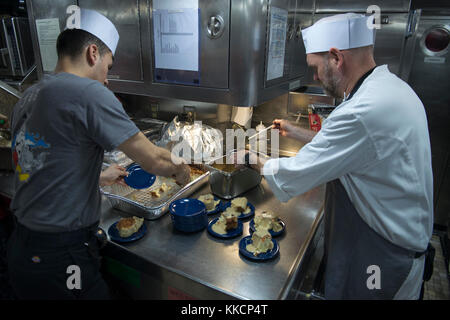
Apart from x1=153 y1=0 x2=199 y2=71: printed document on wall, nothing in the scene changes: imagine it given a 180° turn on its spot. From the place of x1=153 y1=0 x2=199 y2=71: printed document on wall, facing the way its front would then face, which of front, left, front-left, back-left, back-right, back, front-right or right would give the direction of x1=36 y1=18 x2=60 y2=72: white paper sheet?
front-left

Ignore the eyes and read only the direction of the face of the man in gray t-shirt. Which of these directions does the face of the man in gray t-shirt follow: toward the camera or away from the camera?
away from the camera

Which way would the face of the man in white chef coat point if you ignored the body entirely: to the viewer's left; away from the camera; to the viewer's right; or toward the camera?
to the viewer's left

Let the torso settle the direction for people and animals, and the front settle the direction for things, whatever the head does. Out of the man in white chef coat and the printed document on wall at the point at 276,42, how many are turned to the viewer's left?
1

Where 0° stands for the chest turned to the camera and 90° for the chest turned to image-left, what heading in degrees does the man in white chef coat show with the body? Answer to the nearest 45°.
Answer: approximately 90°

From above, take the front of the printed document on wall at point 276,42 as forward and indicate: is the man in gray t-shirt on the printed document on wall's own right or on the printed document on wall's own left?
on the printed document on wall's own right
